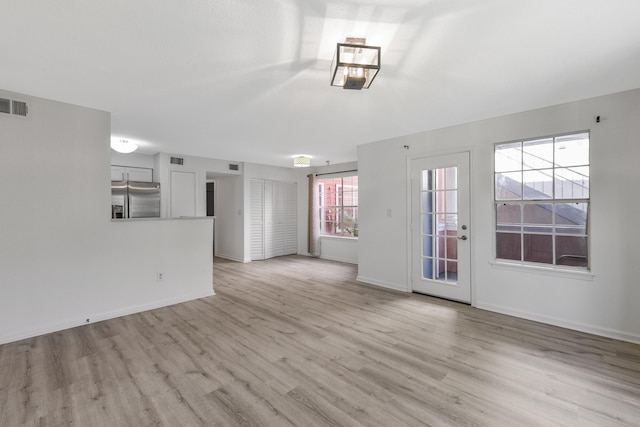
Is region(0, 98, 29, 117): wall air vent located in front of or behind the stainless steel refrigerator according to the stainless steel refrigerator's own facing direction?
in front

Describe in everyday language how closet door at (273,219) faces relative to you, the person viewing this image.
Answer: facing the viewer and to the right of the viewer

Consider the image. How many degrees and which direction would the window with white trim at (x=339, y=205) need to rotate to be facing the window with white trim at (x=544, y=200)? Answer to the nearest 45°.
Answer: approximately 90° to its left

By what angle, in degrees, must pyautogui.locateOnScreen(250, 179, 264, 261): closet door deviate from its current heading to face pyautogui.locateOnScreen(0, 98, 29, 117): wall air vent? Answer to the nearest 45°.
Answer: approximately 90° to its right

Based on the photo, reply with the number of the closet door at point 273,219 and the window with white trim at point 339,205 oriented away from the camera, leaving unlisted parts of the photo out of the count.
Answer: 0

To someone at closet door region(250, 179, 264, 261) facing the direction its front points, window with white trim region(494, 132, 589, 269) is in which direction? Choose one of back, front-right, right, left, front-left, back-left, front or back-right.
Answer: front

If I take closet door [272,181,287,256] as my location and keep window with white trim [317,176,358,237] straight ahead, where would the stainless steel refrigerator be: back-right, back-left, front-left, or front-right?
back-right

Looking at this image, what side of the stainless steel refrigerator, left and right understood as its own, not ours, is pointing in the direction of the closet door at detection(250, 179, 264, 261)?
left

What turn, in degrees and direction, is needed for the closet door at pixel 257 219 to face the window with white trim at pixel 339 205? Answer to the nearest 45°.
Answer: approximately 45° to its left

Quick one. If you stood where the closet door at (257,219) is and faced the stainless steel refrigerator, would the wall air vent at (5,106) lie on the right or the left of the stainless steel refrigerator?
left

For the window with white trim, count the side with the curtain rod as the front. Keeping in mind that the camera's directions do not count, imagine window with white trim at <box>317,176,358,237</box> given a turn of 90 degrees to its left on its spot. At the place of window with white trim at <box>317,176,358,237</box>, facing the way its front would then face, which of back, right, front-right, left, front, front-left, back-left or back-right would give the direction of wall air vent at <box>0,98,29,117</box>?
right

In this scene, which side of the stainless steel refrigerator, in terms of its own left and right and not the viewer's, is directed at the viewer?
front

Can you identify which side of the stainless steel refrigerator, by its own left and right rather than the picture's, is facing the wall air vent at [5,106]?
front

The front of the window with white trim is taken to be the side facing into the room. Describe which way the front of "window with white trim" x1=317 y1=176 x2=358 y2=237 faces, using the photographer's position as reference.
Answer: facing the viewer and to the left of the viewer
